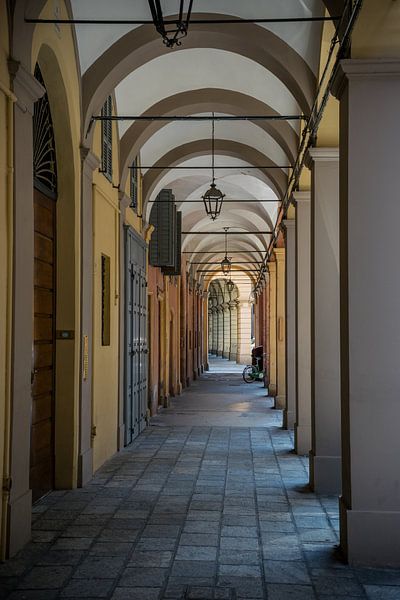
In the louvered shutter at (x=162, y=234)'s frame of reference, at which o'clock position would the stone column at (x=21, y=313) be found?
The stone column is roughly at 12 o'clock from the louvered shutter.

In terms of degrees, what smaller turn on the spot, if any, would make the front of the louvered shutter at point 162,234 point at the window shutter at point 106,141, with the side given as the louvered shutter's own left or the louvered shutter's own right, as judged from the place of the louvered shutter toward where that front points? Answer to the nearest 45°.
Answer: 0° — it already faces it

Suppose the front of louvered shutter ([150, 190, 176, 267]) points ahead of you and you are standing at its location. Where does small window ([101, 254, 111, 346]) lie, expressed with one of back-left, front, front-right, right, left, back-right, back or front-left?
front

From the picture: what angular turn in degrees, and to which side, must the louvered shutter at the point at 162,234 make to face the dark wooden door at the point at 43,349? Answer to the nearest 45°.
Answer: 0° — it already faces it

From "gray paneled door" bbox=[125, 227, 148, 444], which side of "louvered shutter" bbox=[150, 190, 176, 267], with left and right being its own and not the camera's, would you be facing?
front

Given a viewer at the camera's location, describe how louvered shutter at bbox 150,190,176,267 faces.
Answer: facing the viewer

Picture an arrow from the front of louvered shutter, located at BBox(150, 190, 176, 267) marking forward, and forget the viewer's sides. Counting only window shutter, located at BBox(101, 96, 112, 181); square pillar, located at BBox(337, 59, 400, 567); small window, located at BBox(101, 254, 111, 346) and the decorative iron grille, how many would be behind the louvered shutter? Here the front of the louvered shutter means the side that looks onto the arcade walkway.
0

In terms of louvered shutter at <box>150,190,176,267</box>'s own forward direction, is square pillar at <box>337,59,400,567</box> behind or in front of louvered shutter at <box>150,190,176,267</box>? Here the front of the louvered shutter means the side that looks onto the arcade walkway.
in front

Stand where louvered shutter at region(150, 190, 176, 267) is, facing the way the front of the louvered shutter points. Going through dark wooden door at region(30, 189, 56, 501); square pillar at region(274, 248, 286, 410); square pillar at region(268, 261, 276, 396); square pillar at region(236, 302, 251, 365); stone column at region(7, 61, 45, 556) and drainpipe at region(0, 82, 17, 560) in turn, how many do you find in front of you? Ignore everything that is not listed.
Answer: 3

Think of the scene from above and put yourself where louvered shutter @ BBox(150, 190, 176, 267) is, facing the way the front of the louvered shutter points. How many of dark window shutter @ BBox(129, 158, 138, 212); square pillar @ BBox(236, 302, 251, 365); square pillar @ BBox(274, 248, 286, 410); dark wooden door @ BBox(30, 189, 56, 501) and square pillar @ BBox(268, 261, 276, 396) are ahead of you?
2

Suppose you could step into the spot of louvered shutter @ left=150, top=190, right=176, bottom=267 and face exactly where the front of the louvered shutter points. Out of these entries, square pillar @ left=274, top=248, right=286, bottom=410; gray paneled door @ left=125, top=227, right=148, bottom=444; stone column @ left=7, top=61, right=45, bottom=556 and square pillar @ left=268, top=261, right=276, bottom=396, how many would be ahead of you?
2

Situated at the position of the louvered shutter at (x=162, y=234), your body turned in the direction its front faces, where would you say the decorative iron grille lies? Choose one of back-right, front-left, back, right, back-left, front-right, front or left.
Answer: front

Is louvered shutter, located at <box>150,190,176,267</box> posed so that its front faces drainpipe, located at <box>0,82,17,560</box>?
yes

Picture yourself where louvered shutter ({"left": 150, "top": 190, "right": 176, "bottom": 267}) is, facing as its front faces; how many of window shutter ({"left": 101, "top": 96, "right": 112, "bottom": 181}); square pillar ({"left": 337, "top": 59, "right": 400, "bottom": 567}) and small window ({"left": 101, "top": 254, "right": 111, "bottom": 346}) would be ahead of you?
3

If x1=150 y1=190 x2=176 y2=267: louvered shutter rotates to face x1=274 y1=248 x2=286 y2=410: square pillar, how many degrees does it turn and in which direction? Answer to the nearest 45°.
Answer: approximately 135° to its left

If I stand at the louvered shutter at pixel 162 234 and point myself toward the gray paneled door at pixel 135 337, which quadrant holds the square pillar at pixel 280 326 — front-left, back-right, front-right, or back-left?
back-left
